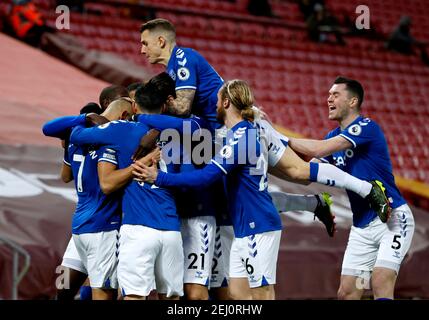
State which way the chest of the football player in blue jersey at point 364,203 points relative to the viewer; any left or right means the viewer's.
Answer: facing the viewer and to the left of the viewer

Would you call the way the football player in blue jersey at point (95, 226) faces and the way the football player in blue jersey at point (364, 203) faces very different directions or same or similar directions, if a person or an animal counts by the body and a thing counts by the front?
very different directions

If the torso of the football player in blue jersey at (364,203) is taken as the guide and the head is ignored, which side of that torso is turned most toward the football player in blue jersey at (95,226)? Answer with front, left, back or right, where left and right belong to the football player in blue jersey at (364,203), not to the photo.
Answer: front

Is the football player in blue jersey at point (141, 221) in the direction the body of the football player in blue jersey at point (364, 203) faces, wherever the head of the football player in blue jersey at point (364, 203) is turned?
yes

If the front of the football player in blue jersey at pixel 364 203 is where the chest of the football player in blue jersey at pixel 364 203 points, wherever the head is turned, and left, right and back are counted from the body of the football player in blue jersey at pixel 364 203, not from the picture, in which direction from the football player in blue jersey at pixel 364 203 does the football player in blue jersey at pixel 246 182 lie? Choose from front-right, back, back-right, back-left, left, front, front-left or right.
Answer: front

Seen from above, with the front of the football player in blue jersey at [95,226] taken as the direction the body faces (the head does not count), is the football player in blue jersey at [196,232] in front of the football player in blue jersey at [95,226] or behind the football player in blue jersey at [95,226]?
in front

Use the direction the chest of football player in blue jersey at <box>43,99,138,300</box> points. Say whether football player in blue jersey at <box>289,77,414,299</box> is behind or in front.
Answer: in front

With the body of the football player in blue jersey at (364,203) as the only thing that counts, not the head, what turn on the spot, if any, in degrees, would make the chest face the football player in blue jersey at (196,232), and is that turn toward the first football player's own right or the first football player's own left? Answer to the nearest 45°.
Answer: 0° — they already face them

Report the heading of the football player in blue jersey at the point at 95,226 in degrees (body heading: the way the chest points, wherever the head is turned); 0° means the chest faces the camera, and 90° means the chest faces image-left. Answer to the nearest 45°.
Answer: approximately 225°
